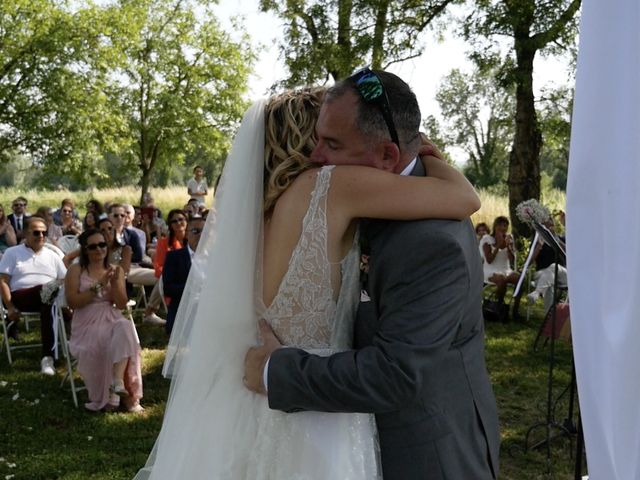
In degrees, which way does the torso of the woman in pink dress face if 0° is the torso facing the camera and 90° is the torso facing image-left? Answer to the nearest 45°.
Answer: approximately 315°

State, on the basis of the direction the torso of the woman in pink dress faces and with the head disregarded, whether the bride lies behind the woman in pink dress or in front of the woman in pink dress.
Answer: in front

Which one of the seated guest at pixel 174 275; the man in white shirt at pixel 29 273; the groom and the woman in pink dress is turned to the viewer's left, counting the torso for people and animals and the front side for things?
the groom

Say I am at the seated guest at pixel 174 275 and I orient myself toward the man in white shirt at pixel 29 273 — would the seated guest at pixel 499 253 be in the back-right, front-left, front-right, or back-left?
back-right

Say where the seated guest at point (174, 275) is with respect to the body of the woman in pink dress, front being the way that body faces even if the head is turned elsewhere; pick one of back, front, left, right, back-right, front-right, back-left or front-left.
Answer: left

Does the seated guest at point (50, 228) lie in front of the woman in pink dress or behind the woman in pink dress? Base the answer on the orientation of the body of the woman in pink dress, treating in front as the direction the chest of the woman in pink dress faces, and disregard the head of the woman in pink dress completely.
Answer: behind

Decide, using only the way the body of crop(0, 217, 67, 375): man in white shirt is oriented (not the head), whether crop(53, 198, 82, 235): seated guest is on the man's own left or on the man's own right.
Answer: on the man's own left

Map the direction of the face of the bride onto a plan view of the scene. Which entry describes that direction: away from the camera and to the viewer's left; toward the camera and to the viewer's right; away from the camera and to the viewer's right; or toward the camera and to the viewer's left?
away from the camera and to the viewer's right

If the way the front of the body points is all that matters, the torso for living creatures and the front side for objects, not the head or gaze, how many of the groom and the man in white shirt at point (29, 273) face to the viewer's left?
1

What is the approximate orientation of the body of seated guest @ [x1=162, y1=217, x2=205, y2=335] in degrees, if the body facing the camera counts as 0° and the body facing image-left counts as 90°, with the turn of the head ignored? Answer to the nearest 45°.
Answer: approximately 315°

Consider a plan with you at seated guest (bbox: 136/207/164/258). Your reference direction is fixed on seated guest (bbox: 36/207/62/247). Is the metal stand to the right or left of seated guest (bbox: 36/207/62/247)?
left

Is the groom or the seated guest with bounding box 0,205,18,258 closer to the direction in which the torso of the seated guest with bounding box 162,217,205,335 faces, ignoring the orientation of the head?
the groom

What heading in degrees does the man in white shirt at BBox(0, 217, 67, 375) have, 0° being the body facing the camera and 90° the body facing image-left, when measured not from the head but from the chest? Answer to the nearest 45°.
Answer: approximately 315°

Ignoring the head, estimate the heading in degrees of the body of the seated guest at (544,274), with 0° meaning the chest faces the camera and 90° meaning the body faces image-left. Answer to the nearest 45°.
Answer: approximately 45°

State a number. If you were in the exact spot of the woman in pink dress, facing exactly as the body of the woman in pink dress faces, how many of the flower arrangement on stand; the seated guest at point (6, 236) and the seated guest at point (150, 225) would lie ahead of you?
1

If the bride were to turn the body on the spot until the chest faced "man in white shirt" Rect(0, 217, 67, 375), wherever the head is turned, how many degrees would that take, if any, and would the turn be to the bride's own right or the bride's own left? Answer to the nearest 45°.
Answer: approximately 90° to the bride's own left

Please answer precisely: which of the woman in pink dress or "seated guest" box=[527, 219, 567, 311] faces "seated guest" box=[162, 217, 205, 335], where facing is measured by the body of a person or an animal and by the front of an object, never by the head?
"seated guest" box=[527, 219, 567, 311]
